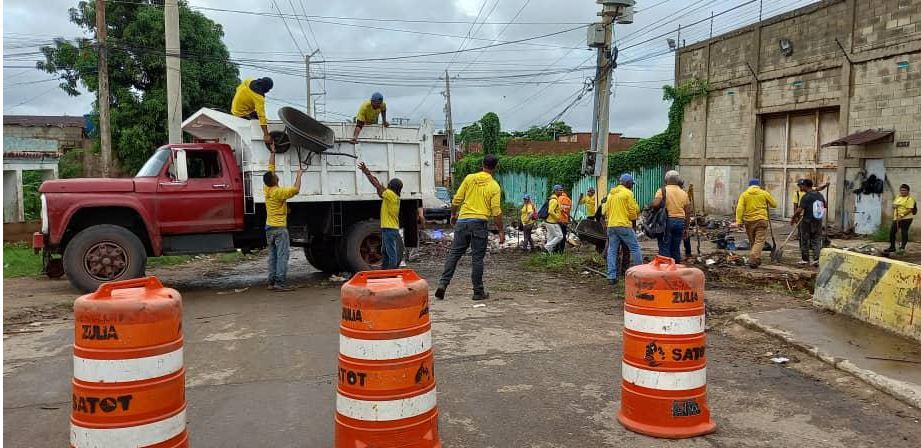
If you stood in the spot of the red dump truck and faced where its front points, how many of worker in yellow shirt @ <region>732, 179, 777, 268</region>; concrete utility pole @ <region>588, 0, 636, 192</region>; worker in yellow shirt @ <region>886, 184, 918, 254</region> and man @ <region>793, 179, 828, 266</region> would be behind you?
4

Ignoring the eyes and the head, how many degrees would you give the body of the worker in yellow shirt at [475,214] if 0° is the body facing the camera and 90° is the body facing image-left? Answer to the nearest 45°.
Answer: approximately 180°

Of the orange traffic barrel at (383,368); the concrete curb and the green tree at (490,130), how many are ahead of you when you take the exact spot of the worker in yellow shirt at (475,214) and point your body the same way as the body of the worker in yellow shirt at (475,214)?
1

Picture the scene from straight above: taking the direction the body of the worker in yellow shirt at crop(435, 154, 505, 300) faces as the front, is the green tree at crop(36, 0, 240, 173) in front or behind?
in front

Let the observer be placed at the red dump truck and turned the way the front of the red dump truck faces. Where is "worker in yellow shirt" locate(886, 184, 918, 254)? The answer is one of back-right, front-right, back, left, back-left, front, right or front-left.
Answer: back

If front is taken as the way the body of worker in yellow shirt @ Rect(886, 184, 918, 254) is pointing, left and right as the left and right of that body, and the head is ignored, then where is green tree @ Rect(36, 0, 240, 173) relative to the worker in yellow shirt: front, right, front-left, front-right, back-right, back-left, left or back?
front-right

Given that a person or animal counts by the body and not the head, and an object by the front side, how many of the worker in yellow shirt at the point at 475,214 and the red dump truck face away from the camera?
1

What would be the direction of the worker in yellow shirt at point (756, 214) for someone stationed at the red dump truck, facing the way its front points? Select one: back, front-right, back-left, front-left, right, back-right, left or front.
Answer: back

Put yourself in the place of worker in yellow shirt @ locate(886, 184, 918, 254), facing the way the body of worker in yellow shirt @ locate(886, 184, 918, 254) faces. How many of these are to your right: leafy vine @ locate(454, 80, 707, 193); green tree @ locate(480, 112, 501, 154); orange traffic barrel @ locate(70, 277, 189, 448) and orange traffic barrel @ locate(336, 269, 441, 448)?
2

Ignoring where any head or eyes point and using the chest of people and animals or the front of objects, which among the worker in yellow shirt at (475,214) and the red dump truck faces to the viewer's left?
the red dump truck

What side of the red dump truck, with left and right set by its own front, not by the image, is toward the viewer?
left

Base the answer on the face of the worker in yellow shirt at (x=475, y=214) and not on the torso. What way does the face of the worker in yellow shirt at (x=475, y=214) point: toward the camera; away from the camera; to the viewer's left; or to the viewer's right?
away from the camera

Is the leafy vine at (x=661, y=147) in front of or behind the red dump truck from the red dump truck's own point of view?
behind
